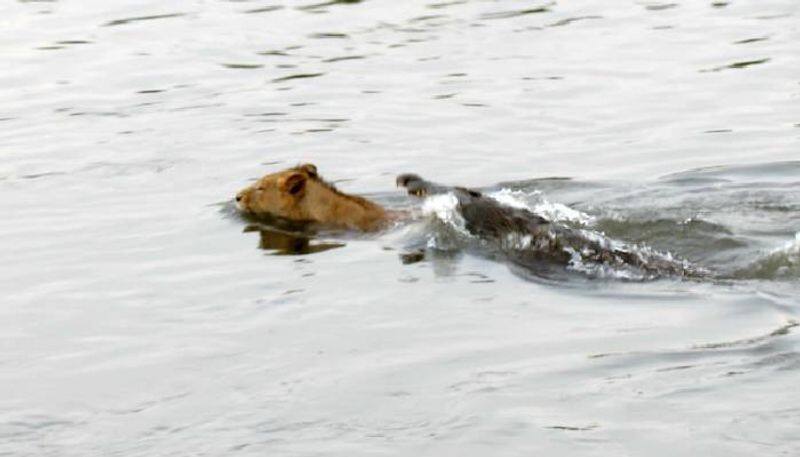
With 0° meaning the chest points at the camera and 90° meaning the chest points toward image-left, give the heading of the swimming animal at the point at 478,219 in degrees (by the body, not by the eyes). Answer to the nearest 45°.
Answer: approximately 90°
